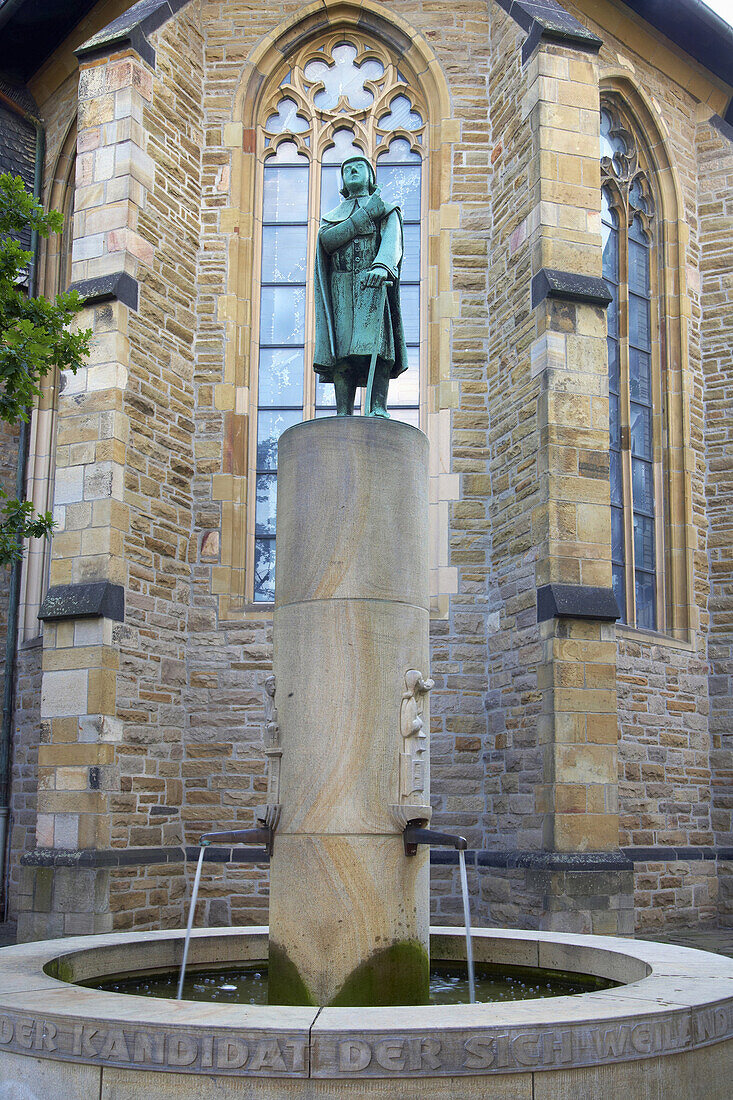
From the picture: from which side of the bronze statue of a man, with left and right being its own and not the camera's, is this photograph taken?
front

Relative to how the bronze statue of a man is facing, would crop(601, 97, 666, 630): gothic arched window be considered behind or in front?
behind
